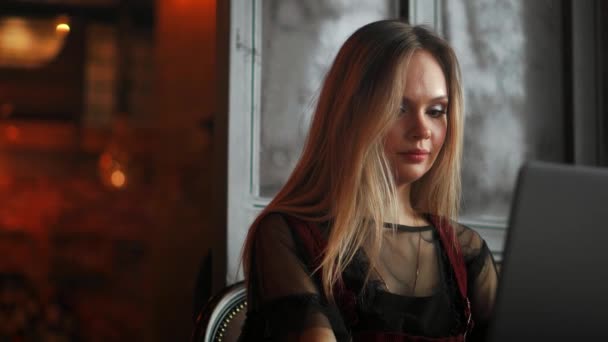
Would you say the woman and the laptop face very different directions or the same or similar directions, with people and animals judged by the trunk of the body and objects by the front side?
very different directions

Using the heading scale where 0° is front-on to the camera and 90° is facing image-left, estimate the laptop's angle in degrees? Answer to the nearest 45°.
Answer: approximately 135°

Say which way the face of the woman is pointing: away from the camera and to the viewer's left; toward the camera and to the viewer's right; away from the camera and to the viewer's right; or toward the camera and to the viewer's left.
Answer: toward the camera and to the viewer's right

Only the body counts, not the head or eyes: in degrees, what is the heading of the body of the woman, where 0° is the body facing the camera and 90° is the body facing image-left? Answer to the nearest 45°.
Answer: approximately 315°
